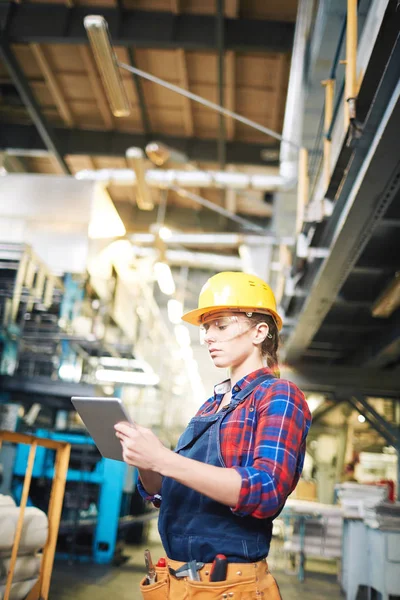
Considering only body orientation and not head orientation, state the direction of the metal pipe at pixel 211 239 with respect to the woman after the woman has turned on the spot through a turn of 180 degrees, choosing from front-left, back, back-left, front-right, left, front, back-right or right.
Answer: front-left

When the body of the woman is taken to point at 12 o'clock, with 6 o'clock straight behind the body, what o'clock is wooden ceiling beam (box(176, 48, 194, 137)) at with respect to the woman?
The wooden ceiling beam is roughly at 4 o'clock from the woman.

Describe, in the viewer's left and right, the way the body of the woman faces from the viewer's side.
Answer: facing the viewer and to the left of the viewer

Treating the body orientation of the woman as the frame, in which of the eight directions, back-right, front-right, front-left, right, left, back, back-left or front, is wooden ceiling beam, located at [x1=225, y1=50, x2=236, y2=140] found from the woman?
back-right

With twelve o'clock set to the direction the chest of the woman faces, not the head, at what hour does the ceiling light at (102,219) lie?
The ceiling light is roughly at 4 o'clock from the woman.

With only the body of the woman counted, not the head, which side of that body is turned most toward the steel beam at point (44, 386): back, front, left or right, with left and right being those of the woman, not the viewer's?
right

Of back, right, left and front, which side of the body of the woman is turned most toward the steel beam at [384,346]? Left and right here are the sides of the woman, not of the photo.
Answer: back

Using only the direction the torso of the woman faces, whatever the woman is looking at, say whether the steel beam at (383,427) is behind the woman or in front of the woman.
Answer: behind

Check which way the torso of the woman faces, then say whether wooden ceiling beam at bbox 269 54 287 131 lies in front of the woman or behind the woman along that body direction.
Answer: behind

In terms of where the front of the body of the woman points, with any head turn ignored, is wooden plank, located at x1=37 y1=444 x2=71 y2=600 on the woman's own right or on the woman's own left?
on the woman's own right

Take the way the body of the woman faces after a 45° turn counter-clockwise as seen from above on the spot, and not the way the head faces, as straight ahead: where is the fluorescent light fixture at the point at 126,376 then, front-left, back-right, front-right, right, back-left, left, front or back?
back
